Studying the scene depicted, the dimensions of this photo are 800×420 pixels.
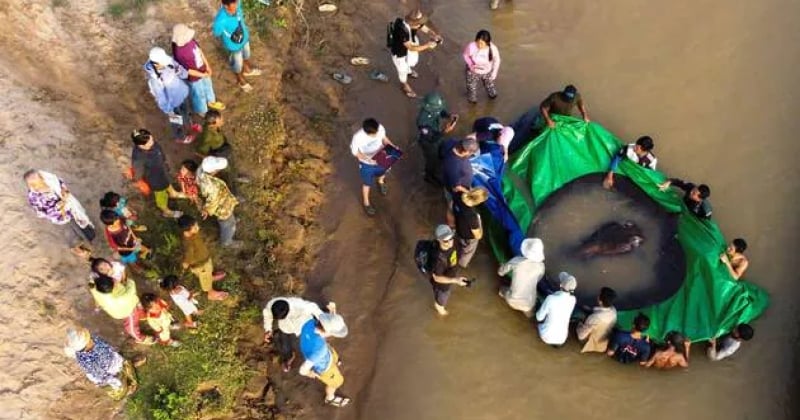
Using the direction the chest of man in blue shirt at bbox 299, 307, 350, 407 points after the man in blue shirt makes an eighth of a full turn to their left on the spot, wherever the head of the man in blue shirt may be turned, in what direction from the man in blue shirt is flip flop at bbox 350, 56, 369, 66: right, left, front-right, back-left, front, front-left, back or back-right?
front-left

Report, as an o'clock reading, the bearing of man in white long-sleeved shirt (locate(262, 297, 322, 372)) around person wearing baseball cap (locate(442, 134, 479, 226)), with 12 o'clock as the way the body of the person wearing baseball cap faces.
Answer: The man in white long-sleeved shirt is roughly at 4 o'clock from the person wearing baseball cap.

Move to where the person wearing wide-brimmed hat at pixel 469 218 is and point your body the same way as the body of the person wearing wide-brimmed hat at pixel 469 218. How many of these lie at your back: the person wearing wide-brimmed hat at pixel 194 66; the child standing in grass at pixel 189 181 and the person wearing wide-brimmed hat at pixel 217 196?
3

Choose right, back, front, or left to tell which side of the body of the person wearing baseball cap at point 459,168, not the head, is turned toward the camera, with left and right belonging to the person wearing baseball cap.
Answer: right

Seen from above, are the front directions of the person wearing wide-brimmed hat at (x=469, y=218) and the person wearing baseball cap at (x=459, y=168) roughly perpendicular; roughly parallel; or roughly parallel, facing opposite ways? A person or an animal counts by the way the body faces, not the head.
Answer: roughly parallel

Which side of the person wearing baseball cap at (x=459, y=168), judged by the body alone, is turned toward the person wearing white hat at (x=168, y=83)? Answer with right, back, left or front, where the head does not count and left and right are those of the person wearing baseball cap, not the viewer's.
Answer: back

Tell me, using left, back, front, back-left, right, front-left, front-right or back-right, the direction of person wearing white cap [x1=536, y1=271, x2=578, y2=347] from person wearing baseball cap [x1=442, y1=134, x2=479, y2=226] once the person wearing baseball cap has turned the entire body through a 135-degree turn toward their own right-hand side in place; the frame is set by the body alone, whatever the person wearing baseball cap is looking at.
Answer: left

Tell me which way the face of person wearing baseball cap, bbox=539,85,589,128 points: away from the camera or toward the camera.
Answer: toward the camera

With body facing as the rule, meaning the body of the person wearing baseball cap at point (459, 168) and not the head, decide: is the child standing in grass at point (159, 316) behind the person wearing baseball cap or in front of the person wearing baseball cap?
behind

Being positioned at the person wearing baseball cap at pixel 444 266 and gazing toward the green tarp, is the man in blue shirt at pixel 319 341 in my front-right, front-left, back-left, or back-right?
back-right

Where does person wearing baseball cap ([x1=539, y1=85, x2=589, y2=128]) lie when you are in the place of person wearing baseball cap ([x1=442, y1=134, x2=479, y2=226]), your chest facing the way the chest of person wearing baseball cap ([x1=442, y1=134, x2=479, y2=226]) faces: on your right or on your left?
on your left

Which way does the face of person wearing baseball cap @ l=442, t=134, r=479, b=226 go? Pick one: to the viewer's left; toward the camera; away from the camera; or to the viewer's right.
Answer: to the viewer's right
